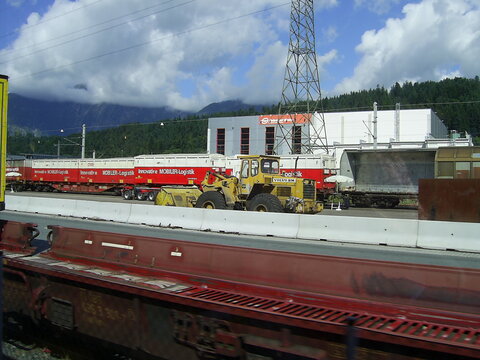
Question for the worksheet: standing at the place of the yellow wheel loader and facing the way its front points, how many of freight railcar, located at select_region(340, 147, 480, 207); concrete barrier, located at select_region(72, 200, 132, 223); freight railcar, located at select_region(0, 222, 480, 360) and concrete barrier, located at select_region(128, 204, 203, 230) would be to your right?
1

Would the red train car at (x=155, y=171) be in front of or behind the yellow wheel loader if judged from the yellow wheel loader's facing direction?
in front

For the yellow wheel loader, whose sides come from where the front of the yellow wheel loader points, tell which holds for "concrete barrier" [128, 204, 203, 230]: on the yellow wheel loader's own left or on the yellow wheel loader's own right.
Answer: on the yellow wheel loader's own left

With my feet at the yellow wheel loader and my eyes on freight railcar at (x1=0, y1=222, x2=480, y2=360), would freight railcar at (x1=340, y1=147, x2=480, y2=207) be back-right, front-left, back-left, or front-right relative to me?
back-left

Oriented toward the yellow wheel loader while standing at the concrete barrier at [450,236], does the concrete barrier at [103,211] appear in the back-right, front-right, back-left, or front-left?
front-left

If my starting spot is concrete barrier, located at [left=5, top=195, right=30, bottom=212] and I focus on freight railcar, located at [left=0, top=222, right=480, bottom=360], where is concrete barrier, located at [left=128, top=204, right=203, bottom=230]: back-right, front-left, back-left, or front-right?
front-left

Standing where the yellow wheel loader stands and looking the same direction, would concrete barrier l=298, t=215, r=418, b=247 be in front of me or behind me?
behind

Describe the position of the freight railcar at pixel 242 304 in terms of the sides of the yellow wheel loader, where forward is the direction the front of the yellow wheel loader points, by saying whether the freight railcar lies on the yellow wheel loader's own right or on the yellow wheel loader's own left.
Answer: on the yellow wheel loader's own left
